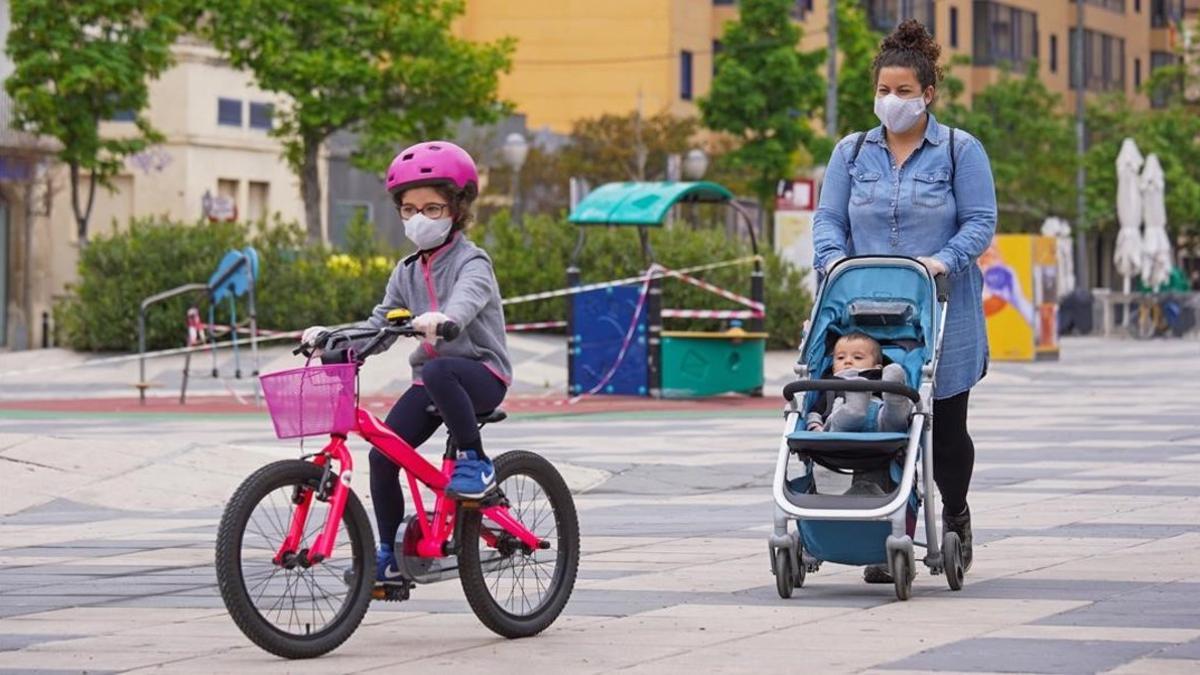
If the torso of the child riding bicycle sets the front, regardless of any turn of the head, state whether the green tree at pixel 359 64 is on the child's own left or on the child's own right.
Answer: on the child's own right

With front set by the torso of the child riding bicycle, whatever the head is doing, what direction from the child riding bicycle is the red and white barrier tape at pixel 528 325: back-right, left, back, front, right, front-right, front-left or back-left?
back-right

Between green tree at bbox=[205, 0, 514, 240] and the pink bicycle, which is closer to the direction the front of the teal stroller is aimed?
the pink bicycle

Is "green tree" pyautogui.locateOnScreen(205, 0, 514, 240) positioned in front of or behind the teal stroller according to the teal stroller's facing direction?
behind

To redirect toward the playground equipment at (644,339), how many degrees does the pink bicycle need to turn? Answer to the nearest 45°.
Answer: approximately 135° to its right

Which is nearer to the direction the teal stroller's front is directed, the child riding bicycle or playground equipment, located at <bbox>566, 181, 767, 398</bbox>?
the child riding bicycle

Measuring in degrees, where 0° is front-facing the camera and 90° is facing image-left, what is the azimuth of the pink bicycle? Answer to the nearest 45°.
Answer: approximately 45°

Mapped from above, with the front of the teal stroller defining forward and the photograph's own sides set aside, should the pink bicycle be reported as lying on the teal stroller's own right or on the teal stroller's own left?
on the teal stroller's own right

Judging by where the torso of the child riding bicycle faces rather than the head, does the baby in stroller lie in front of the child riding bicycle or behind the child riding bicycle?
behind
